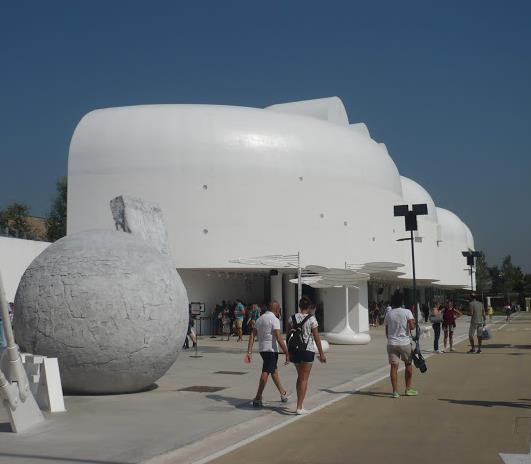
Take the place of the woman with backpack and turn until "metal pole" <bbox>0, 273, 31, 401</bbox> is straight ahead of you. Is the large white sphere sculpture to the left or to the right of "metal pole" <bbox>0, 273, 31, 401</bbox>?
right

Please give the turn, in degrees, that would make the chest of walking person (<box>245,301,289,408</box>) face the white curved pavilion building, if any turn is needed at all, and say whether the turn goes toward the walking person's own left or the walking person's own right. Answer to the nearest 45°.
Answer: approximately 45° to the walking person's own left

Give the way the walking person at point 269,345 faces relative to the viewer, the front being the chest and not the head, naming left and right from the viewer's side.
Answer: facing away from the viewer and to the right of the viewer

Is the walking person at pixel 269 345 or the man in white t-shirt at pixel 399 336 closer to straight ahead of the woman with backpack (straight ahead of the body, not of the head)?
the man in white t-shirt

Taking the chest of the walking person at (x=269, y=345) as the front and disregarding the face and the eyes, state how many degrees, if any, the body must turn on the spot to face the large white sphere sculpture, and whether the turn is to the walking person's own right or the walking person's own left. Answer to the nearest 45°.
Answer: approximately 135° to the walking person's own left

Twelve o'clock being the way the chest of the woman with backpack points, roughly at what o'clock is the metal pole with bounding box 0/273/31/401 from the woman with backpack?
The metal pole is roughly at 7 o'clock from the woman with backpack.

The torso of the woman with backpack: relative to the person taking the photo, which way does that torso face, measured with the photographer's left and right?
facing away from the viewer and to the right of the viewer

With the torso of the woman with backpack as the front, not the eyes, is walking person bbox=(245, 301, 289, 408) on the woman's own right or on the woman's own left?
on the woman's own left

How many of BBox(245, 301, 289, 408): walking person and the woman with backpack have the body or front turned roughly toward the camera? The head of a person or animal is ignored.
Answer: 0

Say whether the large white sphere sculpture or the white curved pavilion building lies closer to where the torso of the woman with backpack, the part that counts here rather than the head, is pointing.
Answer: the white curved pavilion building

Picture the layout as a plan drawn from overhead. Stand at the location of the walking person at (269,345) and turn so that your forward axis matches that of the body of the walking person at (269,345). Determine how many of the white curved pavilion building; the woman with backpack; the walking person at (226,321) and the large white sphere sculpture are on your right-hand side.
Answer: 1

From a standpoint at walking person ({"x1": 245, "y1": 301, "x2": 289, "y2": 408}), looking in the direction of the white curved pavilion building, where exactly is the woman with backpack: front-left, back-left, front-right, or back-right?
back-right

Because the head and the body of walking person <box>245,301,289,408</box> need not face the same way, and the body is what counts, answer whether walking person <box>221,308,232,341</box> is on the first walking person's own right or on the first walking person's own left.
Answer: on the first walking person's own left
